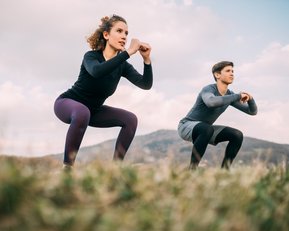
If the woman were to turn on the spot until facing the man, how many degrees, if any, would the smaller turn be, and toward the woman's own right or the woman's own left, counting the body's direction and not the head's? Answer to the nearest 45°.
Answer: approximately 45° to the woman's own left

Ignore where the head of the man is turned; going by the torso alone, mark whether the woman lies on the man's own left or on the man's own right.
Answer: on the man's own right

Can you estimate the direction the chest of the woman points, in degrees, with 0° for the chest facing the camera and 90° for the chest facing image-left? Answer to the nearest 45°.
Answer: approximately 315°
